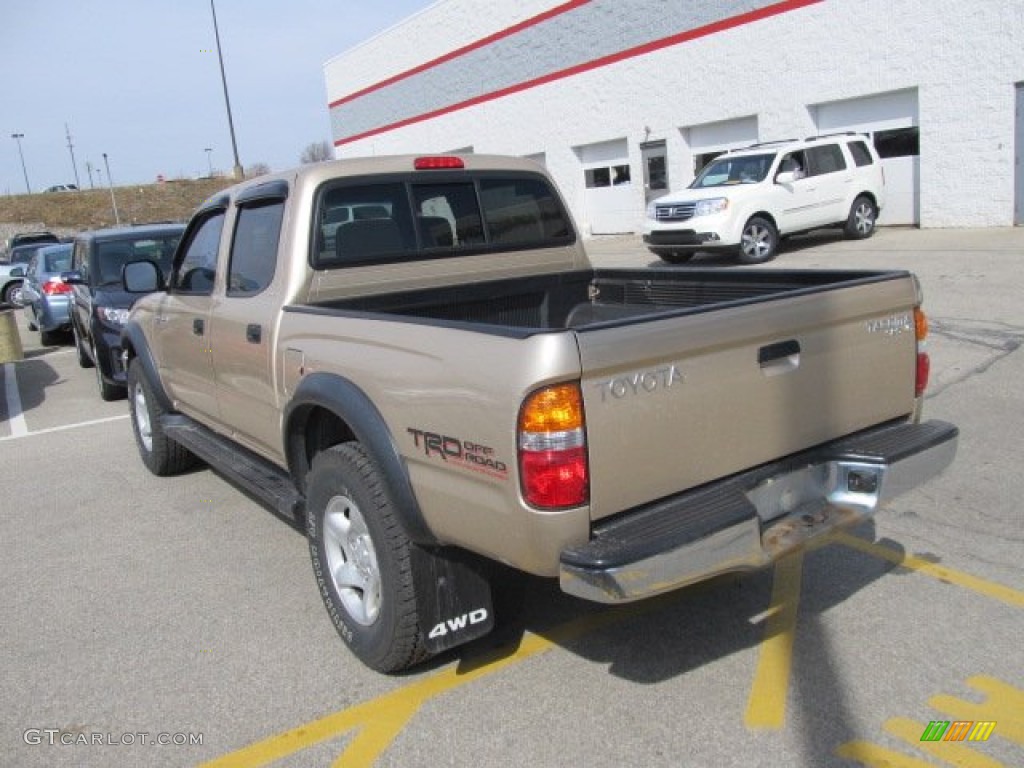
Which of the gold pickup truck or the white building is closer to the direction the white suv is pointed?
the gold pickup truck

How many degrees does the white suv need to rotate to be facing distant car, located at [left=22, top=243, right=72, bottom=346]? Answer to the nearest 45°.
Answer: approximately 45° to its right

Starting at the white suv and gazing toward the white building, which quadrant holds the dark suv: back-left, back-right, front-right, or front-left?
back-left

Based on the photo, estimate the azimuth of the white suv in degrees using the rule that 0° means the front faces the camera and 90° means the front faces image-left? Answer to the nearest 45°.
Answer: approximately 45°

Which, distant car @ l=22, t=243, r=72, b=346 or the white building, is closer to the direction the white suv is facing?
the distant car

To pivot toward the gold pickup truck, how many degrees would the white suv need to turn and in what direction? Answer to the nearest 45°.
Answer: approximately 45° to its left

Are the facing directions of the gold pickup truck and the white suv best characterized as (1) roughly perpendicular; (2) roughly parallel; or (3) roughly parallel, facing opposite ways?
roughly perpendicular

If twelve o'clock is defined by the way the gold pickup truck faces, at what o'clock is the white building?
The white building is roughly at 2 o'clock from the gold pickup truck.

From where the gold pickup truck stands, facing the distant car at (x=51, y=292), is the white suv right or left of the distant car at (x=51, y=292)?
right

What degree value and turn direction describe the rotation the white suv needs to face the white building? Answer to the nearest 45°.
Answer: approximately 135° to its right

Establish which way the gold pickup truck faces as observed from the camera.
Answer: facing away from the viewer and to the left of the viewer

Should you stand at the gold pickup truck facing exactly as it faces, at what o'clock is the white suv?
The white suv is roughly at 2 o'clock from the gold pickup truck.
